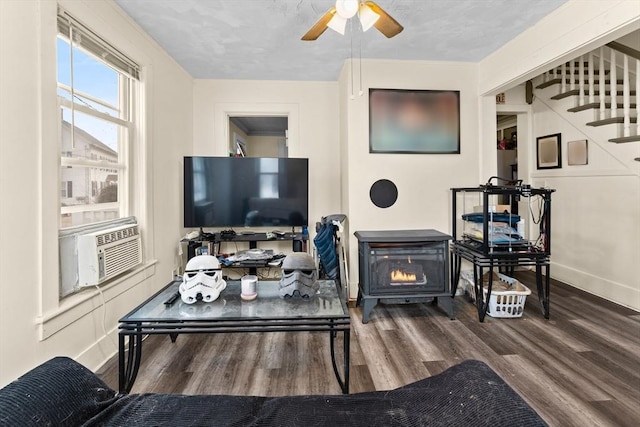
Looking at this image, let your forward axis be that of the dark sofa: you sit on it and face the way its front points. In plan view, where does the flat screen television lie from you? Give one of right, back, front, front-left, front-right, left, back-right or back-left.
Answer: front

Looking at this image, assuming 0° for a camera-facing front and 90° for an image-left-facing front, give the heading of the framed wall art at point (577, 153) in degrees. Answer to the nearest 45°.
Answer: approximately 45°

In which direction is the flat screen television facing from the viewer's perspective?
toward the camera

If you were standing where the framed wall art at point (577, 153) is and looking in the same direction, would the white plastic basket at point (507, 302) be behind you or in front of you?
in front

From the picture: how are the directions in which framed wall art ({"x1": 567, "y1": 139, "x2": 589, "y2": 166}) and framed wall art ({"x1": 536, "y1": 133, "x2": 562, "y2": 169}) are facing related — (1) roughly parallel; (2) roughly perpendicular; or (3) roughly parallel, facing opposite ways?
roughly parallel

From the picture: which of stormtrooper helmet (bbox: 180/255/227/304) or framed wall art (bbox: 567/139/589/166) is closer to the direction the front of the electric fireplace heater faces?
the stormtrooper helmet

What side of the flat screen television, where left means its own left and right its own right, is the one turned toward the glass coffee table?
front

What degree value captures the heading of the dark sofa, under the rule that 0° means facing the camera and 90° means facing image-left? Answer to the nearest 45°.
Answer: approximately 180°

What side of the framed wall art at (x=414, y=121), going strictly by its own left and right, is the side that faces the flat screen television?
right

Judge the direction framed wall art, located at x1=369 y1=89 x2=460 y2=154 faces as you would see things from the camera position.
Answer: facing the viewer

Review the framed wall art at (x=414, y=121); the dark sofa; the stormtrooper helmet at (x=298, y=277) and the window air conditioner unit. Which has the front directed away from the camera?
the dark sofa

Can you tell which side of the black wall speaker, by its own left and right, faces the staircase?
left

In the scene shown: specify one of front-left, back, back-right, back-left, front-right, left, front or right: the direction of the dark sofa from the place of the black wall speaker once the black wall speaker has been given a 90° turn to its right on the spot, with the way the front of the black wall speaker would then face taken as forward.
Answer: back-left
